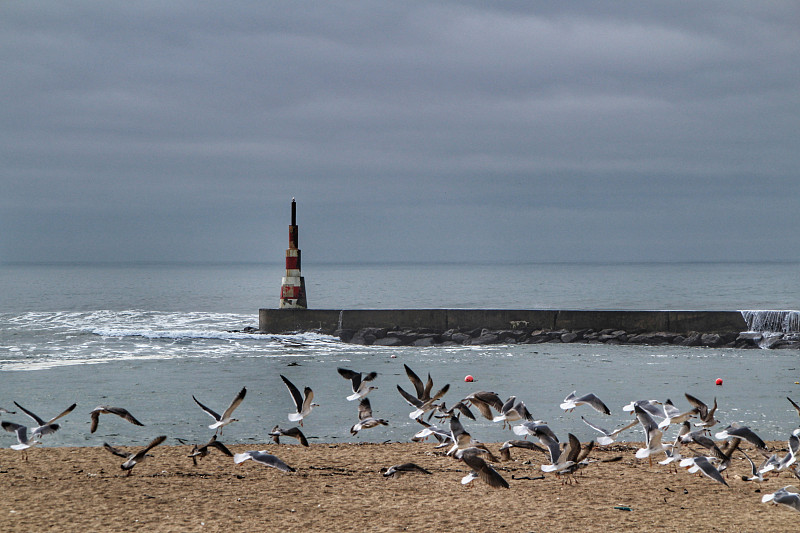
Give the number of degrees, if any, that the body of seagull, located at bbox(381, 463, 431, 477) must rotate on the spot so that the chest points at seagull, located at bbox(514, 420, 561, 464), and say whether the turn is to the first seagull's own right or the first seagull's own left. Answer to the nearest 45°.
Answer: approximately 180°

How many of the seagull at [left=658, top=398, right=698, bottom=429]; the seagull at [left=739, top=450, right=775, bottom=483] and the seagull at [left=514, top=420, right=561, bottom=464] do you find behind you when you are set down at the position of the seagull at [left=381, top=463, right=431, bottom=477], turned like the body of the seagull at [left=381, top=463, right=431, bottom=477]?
3

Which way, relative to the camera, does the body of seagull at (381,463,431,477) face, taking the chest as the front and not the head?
to the viewer's left

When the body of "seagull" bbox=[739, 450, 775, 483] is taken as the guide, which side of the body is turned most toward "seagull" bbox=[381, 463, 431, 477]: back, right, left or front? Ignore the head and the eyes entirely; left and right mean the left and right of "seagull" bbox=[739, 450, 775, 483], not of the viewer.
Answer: back

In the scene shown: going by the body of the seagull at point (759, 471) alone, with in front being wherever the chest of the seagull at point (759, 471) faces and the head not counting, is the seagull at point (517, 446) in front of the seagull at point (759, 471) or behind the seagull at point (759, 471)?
behind

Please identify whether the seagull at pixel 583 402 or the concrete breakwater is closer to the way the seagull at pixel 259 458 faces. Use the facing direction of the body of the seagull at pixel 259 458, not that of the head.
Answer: the seagull
